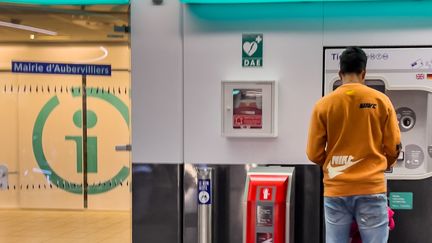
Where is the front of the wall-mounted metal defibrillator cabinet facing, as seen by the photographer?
facing the viewer

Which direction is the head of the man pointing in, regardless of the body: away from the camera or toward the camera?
away from the camera

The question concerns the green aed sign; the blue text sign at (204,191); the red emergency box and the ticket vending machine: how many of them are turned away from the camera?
0

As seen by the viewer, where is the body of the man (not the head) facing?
away from the camera

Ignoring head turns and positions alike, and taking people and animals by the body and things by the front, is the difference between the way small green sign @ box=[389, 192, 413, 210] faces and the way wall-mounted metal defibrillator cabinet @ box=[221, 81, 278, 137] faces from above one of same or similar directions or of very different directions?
same or similar directions

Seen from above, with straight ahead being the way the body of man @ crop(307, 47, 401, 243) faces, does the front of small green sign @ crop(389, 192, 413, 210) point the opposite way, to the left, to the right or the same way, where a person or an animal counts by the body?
the opposite way

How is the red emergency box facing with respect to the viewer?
toward the camera
